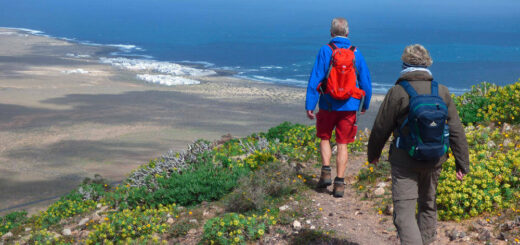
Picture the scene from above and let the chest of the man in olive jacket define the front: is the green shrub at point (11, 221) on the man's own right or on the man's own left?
on the man's own left

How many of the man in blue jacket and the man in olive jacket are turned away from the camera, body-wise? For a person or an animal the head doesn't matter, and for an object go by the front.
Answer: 2

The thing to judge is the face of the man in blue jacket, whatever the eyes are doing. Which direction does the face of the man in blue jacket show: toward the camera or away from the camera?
away from the camera

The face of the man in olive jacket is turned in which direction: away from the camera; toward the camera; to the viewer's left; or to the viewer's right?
away from the camera

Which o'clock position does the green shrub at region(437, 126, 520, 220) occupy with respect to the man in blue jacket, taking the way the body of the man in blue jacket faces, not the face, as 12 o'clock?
The green shrub is roughly at 3 o'clock from the man in blue jacket.

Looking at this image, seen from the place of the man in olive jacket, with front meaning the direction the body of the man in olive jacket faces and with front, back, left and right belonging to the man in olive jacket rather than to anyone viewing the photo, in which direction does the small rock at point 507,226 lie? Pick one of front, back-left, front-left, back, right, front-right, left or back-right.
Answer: front-right

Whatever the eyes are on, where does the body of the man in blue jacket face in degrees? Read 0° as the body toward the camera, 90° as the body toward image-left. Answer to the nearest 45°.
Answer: approximately 180°

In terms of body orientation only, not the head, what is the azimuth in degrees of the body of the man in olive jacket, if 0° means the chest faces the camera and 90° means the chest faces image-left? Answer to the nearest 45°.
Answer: approximately 180°
